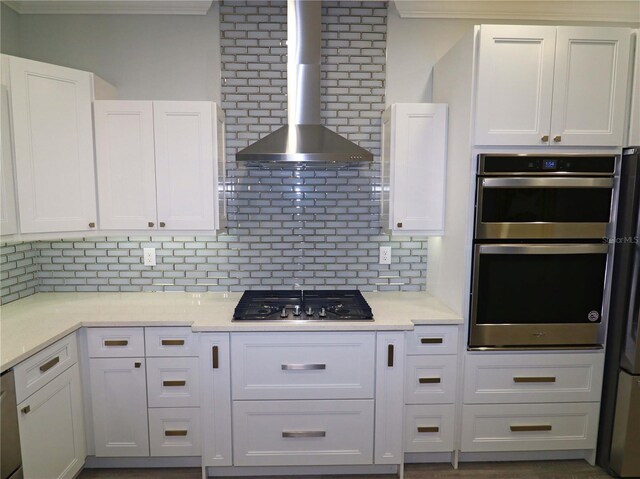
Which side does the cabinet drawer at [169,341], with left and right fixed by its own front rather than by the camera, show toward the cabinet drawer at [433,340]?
left

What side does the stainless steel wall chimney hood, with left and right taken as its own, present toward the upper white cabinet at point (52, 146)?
right

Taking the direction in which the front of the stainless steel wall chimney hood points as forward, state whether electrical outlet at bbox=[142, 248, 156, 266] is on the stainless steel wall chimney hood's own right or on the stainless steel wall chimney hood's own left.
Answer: on the stainless steel wall chimney hood's own right

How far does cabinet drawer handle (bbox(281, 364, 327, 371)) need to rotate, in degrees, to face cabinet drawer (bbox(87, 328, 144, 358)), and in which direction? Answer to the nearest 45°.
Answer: approximately 90° to its right

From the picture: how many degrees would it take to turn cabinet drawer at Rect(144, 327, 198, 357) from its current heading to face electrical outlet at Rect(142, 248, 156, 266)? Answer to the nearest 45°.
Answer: approximately 180°

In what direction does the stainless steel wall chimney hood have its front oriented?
toward the camera

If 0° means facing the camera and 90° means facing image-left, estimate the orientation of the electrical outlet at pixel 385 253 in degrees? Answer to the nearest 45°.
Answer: approximately 0°

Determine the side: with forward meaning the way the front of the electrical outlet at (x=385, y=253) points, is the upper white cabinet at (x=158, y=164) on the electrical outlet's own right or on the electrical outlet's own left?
on the electrical outlet's own right

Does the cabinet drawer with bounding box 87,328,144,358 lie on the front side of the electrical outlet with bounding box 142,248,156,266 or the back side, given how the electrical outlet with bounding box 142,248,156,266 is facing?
on the front side

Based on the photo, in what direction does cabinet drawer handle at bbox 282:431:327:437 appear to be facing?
toward the camera

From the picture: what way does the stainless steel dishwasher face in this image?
to the viewer's right
